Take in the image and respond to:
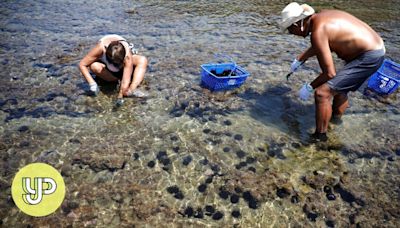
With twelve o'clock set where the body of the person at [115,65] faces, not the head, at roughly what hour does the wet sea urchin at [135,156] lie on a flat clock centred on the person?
The wet sea urchin is roughly at 12 o'clock from the person.

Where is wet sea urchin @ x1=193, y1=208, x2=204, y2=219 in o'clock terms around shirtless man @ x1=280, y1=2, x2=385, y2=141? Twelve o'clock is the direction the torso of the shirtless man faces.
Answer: The wet sea urchin is roughly at 10 o'clock from the shirtless man.

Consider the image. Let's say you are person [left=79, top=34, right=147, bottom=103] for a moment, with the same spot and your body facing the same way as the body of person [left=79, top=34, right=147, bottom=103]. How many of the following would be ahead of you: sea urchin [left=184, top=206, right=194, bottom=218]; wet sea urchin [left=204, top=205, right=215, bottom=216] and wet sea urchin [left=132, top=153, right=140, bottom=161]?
3

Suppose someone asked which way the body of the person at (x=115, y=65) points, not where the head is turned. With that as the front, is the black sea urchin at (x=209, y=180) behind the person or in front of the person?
in front

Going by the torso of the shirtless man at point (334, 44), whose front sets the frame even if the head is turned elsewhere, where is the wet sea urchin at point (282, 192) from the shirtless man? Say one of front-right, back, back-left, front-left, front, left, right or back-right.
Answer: left

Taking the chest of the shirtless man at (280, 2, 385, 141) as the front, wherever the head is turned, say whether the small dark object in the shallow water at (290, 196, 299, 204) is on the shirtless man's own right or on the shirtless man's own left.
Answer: on the shirtless man's own left

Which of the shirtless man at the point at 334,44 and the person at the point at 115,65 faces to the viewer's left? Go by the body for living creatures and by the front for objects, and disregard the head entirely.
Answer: the shirtless man at the point at 334,44

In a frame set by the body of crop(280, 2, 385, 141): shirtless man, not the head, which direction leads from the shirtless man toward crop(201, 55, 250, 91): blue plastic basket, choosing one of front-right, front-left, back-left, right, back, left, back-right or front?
front

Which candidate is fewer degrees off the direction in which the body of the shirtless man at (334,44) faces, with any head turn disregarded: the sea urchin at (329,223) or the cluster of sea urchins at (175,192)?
the cluster of sea urchins

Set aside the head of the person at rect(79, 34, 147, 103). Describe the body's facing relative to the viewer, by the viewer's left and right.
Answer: facing the viewer

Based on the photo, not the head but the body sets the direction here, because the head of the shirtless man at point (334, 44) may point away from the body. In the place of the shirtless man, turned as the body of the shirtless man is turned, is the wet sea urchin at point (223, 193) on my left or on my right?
on my left

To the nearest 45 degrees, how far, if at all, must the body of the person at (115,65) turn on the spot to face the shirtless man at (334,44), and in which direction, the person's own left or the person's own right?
approximately 45° to the person's own left

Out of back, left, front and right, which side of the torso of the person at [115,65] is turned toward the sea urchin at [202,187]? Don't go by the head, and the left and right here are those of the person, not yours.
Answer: front

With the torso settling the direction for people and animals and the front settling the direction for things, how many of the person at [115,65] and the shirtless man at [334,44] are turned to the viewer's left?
1

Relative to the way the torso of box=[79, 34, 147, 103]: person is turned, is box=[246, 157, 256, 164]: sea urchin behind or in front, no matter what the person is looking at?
in front

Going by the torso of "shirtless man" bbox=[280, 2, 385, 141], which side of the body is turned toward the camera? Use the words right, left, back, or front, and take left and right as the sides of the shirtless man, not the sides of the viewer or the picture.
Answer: left

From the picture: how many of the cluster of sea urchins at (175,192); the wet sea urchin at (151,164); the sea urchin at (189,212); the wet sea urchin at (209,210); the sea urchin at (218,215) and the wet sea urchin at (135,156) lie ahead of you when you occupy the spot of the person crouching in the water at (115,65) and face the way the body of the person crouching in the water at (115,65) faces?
6
